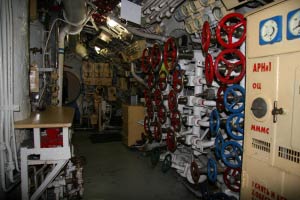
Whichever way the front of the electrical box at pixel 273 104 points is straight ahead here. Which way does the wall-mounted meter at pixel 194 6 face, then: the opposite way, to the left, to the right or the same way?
the same way

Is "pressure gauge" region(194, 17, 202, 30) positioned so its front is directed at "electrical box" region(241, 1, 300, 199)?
no

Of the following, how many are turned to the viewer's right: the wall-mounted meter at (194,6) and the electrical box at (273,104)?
0

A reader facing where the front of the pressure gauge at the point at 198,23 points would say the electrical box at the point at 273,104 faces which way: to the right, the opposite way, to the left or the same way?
the same way

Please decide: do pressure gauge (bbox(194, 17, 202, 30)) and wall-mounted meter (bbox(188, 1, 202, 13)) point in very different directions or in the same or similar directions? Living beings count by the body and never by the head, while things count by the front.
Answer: same or similar directions

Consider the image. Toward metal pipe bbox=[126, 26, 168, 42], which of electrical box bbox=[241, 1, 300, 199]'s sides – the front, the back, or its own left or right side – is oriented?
right

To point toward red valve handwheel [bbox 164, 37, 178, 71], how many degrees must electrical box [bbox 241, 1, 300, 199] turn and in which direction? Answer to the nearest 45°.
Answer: approximately 90° to its right

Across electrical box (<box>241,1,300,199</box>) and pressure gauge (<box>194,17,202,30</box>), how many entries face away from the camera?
0

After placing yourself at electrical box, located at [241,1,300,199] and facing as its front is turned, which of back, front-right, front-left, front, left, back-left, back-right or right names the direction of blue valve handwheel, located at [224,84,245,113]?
right

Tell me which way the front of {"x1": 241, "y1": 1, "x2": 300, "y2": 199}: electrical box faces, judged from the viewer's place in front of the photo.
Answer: facing the viewer and to the left of the viewer

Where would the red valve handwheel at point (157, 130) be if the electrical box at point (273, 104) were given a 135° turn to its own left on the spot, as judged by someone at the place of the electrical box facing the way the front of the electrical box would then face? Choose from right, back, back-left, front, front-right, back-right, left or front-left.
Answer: back-left

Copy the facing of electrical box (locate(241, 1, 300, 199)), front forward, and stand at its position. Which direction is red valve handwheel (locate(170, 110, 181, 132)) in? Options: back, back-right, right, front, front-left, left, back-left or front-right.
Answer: right
